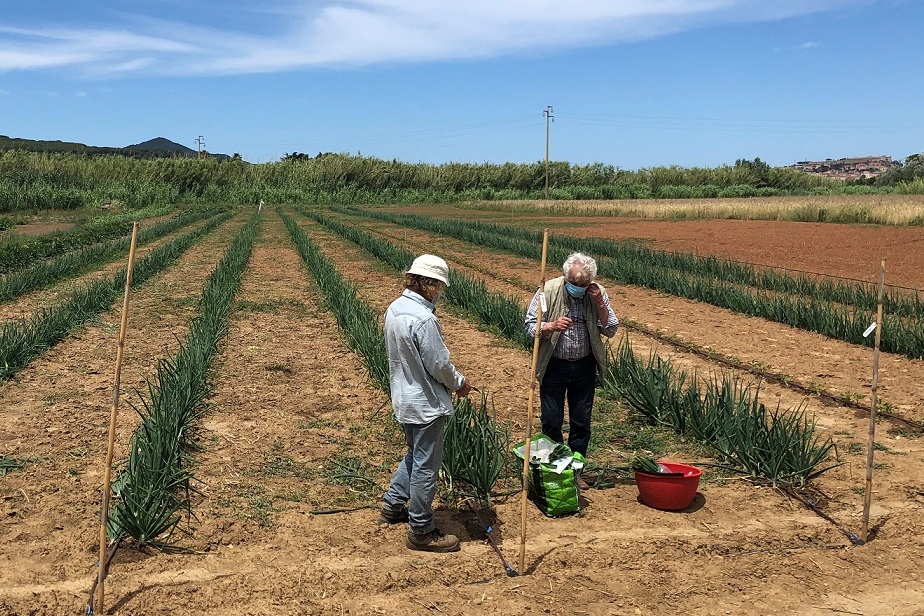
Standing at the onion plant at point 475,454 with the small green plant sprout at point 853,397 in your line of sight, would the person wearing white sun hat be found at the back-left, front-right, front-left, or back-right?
back-right

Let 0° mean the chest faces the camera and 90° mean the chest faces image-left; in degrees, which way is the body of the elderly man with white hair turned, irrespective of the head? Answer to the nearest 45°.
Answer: approximately 0°
